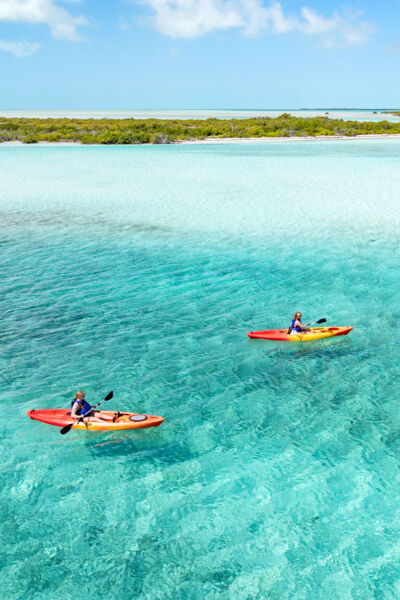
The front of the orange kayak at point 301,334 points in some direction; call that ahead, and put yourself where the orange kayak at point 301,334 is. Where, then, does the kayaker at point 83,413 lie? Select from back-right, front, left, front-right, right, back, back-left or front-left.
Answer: back-right

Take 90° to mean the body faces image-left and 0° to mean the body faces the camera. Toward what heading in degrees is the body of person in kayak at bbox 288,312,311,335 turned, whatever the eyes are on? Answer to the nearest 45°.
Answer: approximately 270°

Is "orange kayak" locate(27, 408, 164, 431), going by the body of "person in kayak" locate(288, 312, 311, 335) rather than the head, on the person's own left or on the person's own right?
on the person's own right

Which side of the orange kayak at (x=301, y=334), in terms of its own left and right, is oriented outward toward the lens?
right

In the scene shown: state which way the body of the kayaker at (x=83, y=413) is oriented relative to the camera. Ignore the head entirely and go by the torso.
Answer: to the viewer's right

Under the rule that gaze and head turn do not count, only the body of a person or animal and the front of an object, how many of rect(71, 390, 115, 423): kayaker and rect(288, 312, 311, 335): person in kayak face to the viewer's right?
2

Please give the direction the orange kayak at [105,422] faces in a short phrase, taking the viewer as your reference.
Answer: facing to the right of the viewer

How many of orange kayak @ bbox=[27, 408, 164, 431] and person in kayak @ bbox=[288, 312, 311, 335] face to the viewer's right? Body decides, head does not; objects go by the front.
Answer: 2

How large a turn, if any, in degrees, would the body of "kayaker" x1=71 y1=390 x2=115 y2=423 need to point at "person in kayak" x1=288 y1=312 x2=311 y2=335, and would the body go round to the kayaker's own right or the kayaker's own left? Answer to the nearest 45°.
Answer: approximately 45° to the kayaker's own left
